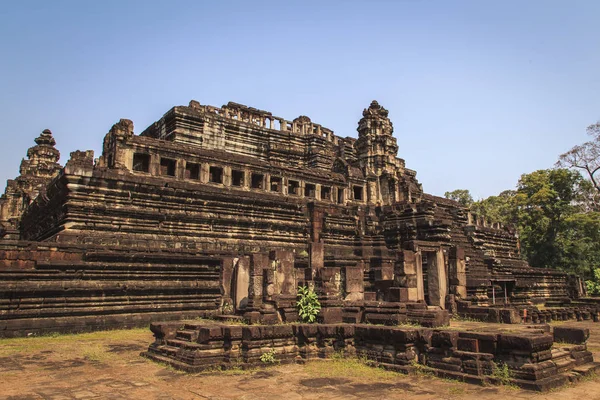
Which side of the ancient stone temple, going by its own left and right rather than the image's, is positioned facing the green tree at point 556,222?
left

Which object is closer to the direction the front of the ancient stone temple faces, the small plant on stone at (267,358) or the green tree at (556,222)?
the small plant on stone

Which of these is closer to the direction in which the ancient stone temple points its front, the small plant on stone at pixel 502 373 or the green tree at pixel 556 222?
the small plant on stone

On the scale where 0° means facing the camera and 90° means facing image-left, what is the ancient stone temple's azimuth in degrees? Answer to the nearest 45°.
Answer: approximately 315°

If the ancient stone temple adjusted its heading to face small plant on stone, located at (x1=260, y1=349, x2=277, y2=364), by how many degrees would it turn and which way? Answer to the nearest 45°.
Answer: approximately 45° to its right

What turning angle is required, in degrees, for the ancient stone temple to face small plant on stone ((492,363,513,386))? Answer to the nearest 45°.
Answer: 0° — it already faces it
